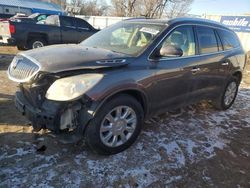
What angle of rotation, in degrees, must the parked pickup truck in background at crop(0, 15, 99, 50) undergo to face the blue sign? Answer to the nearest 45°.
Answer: approximately 45° to its right

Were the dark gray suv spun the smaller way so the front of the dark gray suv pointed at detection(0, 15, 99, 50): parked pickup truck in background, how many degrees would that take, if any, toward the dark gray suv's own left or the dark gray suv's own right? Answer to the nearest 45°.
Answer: approximately 90° to the dark gray suv's own right

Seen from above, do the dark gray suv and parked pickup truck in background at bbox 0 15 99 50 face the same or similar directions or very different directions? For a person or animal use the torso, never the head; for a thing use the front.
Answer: very different directions

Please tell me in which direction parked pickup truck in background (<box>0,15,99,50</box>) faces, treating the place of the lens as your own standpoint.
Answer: facing away from the viewer and to the right of the viewer

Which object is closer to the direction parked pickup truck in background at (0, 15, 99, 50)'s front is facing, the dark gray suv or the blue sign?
the blue sign

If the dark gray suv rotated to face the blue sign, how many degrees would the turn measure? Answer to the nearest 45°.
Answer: approximately 180°
